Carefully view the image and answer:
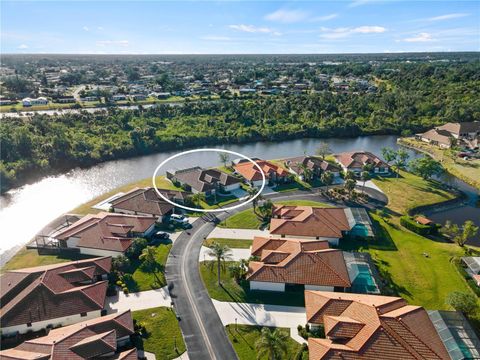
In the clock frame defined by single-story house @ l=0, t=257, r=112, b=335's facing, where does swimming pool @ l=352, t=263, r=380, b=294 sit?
The swimming pool is roughly at 1 o'clock from the single-story house.

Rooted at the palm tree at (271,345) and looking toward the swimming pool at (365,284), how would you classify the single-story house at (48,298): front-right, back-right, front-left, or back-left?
back-left

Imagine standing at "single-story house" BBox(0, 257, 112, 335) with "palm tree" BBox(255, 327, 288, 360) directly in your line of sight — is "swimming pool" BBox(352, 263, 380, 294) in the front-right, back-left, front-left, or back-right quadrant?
front-left

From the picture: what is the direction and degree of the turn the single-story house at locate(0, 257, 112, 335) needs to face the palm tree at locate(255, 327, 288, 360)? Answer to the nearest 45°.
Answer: approximately 45° to its right

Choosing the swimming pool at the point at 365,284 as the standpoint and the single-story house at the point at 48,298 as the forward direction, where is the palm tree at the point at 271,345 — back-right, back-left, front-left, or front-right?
front-left

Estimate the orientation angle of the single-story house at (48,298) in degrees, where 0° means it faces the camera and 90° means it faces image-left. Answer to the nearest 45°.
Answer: approximately 270°
